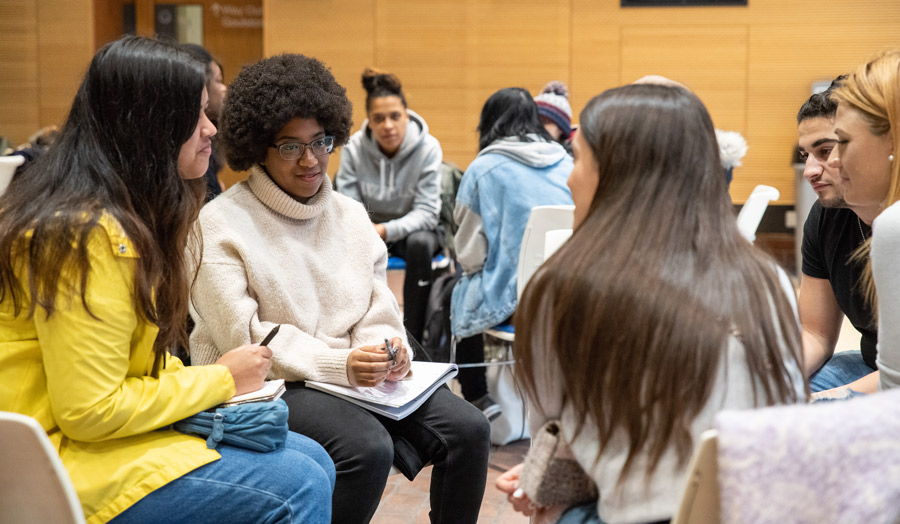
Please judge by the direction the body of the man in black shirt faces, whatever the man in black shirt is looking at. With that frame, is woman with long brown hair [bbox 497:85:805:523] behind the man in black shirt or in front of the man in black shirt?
in front

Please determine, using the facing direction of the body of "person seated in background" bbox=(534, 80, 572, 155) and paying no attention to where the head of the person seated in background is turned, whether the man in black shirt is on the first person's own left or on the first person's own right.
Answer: on the first person's own left

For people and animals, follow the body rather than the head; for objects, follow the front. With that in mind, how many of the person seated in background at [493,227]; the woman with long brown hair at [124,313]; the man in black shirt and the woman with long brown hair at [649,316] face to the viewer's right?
1

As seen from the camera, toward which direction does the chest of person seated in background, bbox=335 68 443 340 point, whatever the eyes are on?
toward the camera

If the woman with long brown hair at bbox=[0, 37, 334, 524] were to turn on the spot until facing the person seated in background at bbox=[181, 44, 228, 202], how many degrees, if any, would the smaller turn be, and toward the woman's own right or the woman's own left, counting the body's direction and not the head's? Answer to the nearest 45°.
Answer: approximately 90° to the woman's own left

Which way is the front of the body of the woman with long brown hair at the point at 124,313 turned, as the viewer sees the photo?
to the viewer's right

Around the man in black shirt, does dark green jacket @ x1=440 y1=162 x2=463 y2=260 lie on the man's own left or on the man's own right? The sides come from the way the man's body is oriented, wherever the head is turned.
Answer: on the man's own right

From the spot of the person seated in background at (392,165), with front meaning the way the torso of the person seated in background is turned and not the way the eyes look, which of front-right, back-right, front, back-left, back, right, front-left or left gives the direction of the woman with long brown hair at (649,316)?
front

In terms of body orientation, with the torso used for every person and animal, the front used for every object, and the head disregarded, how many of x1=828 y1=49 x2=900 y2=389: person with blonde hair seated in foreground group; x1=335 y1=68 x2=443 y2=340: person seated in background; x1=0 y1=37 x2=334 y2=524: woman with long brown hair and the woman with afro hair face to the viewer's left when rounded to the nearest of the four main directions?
1

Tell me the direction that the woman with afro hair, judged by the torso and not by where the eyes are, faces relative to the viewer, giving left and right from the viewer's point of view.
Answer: facing the viewer and to the right of the viewer

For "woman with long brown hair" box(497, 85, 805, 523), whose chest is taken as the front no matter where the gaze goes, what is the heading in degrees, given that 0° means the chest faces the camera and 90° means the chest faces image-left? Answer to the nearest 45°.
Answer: approximately 135°

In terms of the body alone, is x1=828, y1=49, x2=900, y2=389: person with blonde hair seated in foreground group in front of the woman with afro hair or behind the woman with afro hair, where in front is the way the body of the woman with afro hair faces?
in front

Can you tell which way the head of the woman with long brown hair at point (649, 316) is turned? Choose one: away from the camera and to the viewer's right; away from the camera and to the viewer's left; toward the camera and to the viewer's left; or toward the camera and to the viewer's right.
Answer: away from the camera and to the viewer's left
